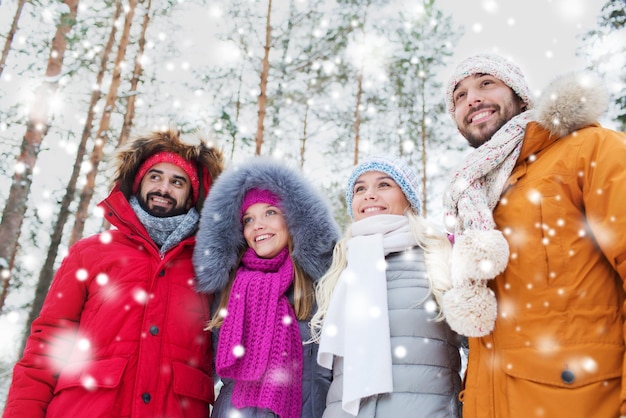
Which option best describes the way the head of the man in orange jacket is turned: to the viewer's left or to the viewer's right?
to the viewer's left

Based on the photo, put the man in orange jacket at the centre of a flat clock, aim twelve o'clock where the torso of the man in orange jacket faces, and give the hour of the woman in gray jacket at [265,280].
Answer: The woman in gray jacket is roughly at 2 o'clock from the man in orange jacket.

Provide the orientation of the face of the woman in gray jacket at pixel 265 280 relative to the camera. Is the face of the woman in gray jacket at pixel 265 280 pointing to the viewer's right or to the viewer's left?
to the viewer's right

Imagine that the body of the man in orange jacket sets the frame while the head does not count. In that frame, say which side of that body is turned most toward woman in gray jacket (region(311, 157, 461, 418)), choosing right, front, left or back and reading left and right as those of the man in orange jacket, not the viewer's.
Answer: right

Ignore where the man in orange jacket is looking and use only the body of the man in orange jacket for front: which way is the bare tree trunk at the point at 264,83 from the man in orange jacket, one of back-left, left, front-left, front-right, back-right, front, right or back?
right

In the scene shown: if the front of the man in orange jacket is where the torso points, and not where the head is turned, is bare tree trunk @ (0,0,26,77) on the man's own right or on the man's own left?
on the man's own right

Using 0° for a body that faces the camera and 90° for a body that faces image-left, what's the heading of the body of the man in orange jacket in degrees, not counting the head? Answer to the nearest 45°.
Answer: approximately 45°

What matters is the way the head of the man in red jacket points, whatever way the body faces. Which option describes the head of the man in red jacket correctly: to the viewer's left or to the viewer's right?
to the viewer's right
